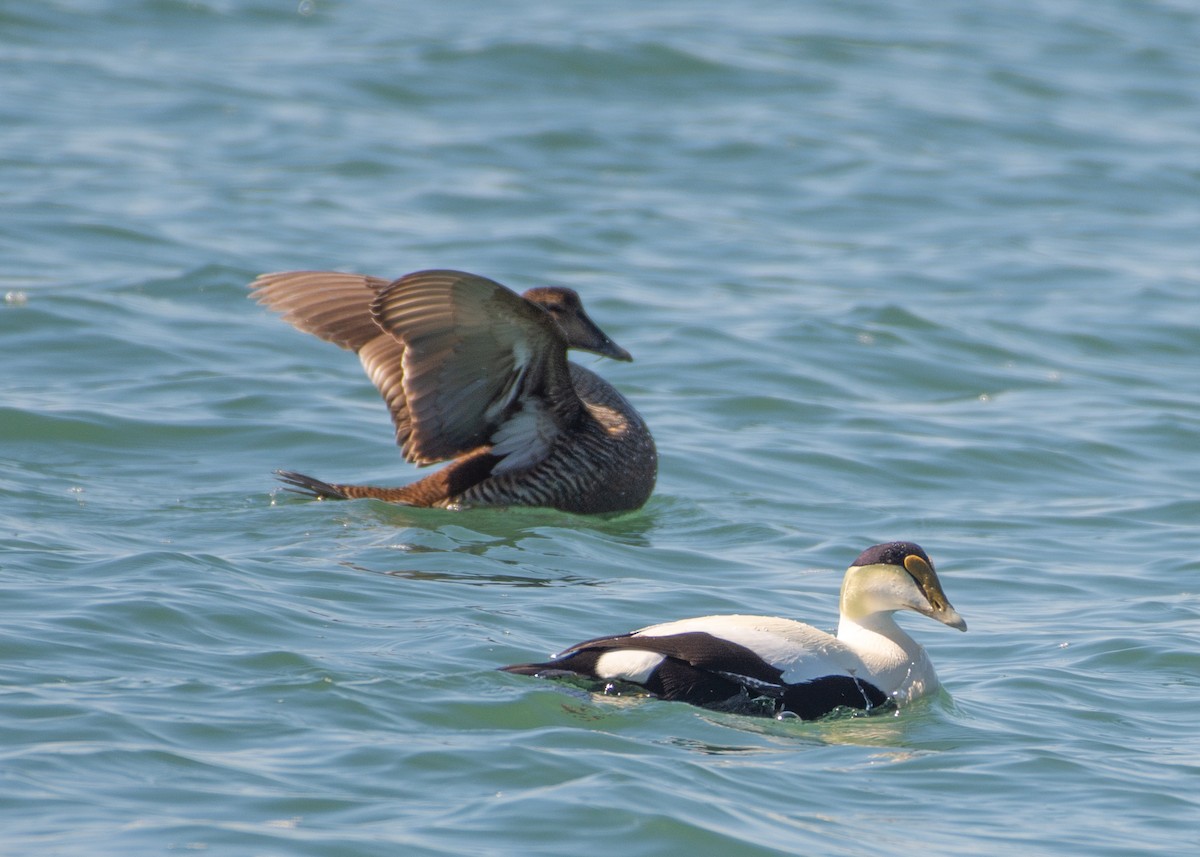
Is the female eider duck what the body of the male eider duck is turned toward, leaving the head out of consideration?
no

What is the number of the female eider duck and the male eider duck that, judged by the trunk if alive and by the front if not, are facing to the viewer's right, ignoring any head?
2

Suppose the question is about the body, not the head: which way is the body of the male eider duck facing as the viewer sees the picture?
to the viewer's right

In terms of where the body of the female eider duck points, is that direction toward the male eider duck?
no

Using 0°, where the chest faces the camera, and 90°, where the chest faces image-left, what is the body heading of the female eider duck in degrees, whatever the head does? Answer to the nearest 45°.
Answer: approximately 270°

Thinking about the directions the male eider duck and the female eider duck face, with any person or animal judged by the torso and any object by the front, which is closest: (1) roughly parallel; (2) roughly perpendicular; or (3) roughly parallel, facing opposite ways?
roughly parallel
